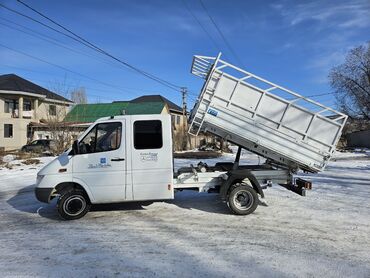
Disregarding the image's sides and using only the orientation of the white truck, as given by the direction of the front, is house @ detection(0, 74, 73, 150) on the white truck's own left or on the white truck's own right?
on the white truck's own right

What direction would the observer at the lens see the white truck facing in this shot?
facing to the left of the viewer
